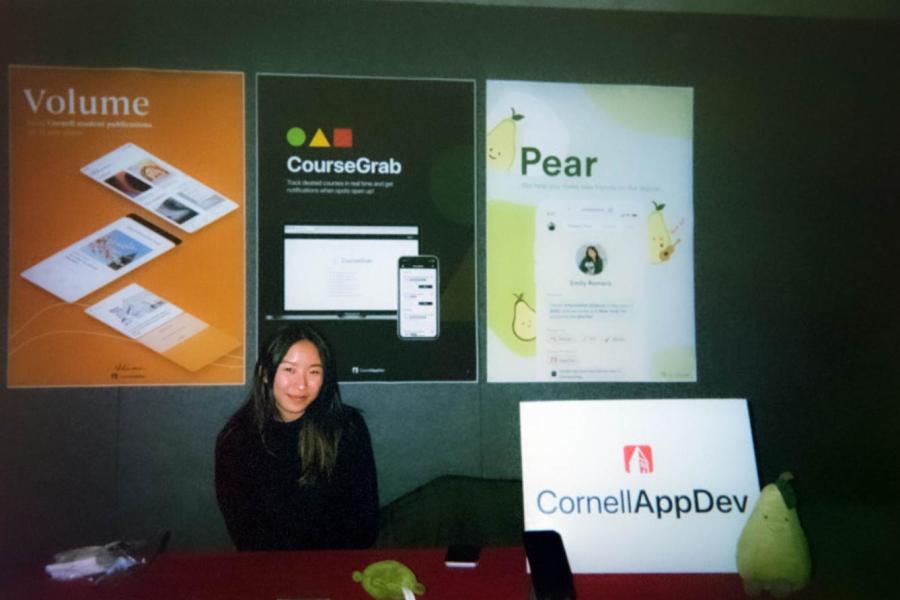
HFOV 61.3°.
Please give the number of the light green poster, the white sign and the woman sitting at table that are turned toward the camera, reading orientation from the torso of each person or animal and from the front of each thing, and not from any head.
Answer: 3

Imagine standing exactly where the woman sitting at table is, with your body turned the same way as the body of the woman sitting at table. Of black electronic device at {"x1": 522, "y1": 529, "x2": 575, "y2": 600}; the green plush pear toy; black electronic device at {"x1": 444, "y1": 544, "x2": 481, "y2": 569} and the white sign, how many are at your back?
0

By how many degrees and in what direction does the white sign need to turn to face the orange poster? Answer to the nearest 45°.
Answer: approximately 90° to its right

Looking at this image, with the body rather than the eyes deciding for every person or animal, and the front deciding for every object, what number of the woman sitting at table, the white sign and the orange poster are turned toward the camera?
3

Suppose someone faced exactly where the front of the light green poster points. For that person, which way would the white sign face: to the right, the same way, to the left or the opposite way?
the same way

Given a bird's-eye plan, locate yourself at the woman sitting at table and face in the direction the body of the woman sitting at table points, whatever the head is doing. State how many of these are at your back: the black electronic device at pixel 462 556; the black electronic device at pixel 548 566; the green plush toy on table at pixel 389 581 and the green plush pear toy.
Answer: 0

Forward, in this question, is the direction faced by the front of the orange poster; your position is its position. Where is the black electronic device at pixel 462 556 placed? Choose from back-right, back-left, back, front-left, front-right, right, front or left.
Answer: front-left

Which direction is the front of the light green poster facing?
toward the camera

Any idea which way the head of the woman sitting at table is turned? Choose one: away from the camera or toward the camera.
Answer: toward the camera

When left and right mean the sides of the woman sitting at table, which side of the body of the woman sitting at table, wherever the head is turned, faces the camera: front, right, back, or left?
front

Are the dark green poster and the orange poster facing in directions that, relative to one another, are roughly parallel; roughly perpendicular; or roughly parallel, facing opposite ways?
roughly parallel

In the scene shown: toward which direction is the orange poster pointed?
toward the camera

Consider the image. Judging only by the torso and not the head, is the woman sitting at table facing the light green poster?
no
